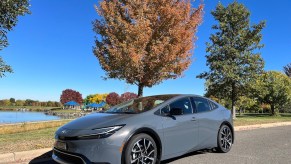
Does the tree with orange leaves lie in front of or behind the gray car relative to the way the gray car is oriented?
behind

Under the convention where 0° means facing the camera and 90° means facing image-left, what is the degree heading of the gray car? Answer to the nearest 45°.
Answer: approximately 45°
